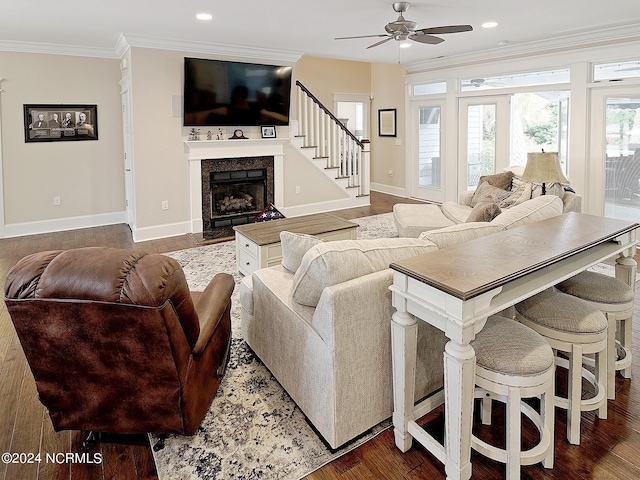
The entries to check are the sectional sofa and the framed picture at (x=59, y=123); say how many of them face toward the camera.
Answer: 1

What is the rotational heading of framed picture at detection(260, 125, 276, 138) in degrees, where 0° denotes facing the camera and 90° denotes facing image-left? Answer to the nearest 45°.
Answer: approximately 0°

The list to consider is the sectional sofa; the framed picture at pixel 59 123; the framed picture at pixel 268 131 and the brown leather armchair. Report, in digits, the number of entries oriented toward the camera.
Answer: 2

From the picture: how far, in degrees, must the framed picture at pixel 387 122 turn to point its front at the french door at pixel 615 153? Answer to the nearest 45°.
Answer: approximately 90° to its left

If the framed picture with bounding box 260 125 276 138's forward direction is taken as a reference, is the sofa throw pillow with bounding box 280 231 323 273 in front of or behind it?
in front

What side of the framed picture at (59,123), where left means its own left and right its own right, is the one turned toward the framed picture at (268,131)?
left

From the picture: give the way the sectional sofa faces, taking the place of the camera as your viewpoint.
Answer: facing away from the viewer and to the left of the viewer

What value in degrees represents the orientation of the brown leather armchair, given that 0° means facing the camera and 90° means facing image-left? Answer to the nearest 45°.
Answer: approximately 225°

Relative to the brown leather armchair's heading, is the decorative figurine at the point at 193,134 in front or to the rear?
in front
